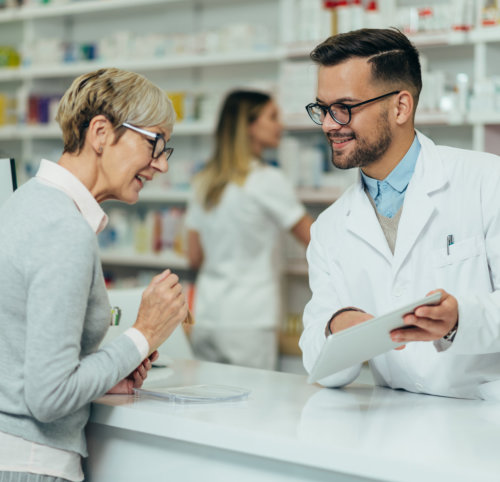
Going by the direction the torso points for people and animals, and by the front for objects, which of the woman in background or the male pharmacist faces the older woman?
the male pharmacist

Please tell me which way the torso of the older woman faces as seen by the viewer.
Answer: to the viewer's right

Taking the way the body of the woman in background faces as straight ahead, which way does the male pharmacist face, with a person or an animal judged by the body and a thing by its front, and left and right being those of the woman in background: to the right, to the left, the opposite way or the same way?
the opposite way

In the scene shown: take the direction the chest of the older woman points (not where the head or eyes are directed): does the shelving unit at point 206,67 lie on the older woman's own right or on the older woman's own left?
on the older woman's own left

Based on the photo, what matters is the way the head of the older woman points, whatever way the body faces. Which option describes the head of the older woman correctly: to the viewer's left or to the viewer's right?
to the viewer's right

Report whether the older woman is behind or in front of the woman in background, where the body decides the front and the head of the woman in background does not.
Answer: behind

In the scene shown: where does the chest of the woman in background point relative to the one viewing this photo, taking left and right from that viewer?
facing away from the viewer and to the right of the viewer

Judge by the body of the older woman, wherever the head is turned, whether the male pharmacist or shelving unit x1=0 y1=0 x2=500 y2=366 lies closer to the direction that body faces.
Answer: the male pharmacist

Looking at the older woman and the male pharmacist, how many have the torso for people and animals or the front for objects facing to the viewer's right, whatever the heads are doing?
1

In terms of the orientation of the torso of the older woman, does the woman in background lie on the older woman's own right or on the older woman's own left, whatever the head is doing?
on the older woman's own left
